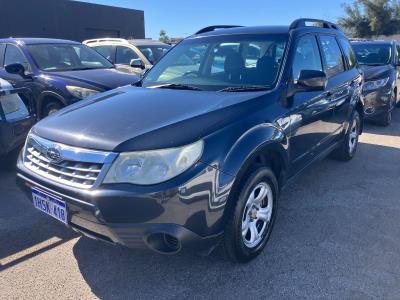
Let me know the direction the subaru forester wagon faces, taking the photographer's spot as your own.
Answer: facing the viewer and to the left of the viewer

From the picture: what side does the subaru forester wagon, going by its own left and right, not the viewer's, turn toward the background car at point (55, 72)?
right

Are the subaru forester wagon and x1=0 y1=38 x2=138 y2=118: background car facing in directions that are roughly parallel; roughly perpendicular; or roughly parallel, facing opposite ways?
roughly perpendicular

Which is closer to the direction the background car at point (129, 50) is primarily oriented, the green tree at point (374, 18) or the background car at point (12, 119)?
the background car

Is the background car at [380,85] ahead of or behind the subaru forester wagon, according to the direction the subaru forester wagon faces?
behind

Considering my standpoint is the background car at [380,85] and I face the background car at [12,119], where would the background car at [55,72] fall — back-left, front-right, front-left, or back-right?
front-right

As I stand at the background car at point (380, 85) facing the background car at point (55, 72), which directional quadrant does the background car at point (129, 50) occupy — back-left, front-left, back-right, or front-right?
front-right

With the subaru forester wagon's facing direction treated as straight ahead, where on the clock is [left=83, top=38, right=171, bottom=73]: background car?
The background car is roughly at 4 o'clock from the subaru forester wagon.

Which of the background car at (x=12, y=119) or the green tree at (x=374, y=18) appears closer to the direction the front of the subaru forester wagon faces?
the background car

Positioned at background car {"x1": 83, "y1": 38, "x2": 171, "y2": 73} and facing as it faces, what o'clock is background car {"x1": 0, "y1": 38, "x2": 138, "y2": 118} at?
background car {"x1": 0, "y1": 38, "x2": 138, "y2": 118} is roughly at 2 o'clock from background car {"x1": 83, "y1": 38, "x2": 171, "y2": 73}.

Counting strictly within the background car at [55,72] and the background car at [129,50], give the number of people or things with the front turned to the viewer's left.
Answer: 0

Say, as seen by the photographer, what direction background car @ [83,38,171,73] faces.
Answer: facing the viewer and to the right of the viewer
